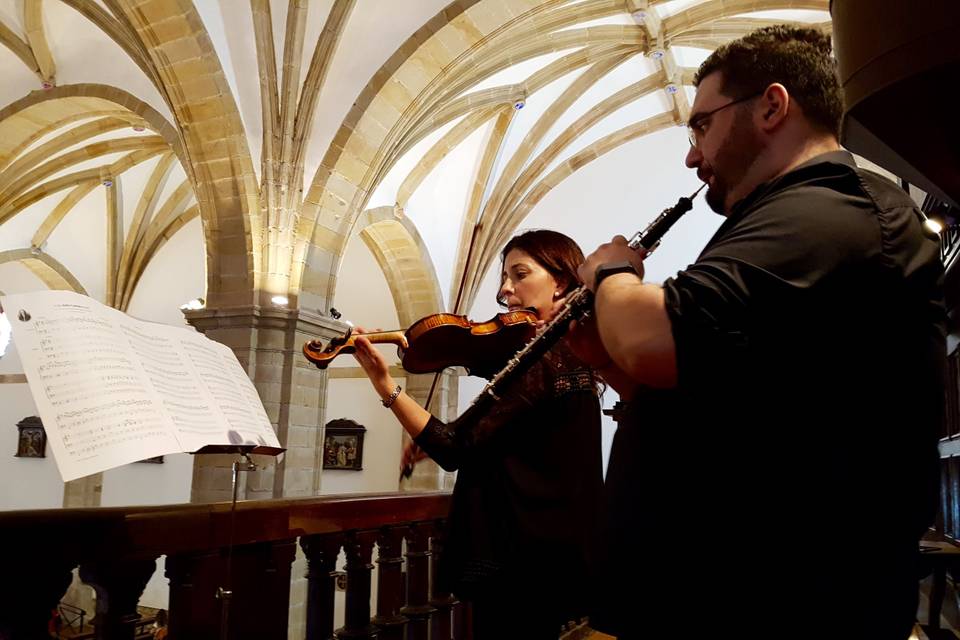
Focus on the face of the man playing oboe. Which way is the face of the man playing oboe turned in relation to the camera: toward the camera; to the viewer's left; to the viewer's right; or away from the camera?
to the viewer's left

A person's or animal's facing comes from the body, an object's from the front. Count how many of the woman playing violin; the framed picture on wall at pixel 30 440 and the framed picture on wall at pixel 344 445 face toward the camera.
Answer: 2

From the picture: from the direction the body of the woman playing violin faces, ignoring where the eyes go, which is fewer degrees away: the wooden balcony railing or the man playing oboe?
the wooden balcony railing

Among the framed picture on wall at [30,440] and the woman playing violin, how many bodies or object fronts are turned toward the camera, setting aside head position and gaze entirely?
1

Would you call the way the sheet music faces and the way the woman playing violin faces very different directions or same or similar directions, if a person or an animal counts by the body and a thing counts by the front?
very different directions

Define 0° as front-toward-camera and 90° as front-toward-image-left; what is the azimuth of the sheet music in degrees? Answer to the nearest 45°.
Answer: approximately 315°

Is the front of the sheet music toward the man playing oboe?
yes

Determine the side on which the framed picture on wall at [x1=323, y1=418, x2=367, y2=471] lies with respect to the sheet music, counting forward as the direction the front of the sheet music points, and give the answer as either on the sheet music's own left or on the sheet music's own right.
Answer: on the sheet music's own left

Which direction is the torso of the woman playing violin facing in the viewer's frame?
to the viewer's left

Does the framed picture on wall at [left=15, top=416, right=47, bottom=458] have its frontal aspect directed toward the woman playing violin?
yes
